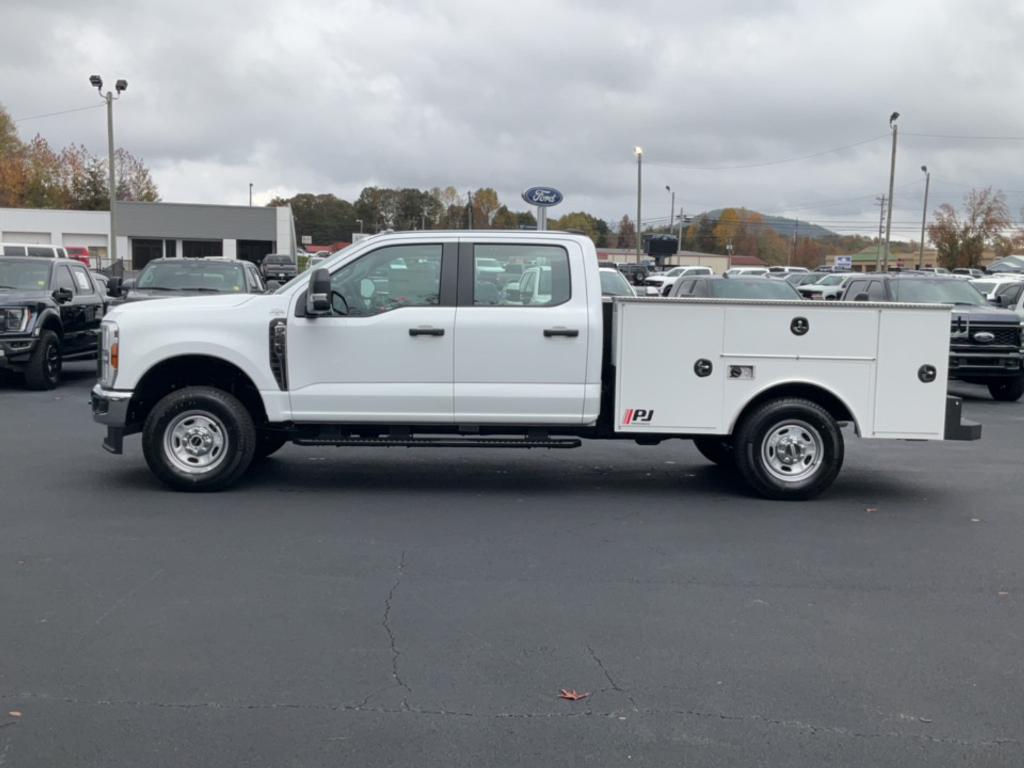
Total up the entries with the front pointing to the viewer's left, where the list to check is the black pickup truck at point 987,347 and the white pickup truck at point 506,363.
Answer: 1

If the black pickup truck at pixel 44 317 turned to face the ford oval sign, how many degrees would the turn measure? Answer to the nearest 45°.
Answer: approximately 135° to its left

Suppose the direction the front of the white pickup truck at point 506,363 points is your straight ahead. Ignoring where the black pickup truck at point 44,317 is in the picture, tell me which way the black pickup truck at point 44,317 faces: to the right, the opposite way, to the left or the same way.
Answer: to the left

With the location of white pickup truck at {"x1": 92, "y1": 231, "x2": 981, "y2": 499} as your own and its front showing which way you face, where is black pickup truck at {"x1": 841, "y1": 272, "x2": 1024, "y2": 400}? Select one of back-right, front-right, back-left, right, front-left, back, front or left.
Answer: back-right

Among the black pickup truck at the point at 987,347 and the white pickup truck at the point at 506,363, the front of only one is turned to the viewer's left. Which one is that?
the white pickup truck

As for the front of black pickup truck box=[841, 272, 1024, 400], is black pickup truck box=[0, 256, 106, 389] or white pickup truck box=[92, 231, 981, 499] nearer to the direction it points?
the white pickup truck

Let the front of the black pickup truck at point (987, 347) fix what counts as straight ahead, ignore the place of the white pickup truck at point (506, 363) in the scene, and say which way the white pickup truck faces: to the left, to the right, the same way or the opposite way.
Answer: to the right

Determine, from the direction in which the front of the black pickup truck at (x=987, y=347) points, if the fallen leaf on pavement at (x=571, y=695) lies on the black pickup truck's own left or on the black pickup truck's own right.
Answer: on the black pickup truck's own right

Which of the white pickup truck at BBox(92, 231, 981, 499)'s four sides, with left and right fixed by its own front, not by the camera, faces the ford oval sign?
right

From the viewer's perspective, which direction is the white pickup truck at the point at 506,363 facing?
to the viewer's left

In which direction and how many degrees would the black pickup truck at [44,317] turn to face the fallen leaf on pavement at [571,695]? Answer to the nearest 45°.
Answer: approximately 45° to its left

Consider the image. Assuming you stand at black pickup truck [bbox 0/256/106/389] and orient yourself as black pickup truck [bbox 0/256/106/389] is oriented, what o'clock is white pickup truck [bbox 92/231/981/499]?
The white pickup truck is roughly at 10 o'clock from the black pickup truck.

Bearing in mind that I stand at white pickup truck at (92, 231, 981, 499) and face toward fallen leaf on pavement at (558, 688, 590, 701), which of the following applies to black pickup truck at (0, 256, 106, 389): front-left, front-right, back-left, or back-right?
back-right
